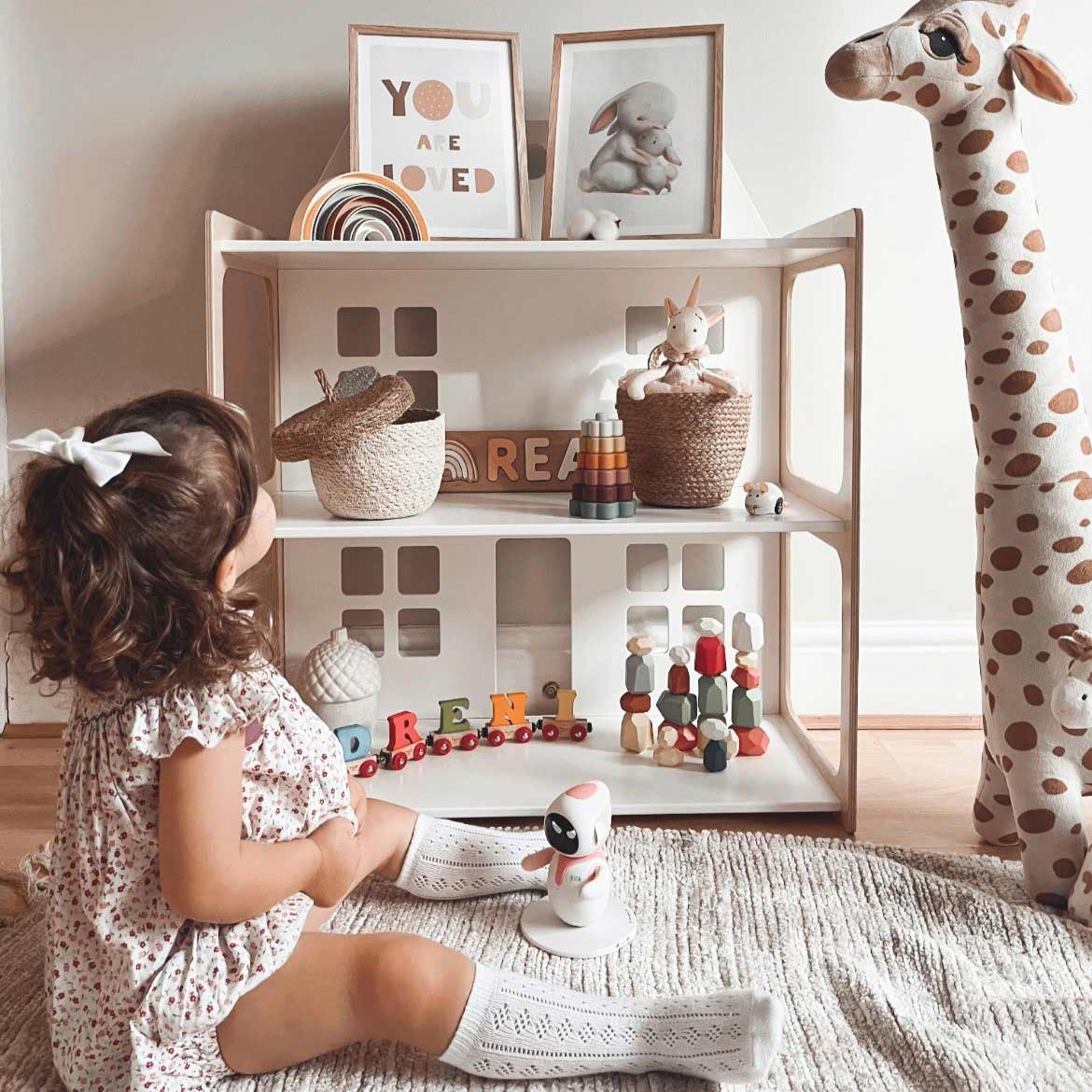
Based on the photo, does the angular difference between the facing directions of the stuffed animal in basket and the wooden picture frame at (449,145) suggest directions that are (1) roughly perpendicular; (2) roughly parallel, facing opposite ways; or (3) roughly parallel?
roughly parallel

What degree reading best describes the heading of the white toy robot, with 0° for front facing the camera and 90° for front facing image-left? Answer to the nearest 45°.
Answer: approximately 45°

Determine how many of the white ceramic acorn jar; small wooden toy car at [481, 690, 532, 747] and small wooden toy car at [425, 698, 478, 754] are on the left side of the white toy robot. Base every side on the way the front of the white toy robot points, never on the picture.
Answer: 0

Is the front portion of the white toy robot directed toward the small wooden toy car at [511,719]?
no

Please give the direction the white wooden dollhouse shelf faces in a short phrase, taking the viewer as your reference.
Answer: facing the viewer

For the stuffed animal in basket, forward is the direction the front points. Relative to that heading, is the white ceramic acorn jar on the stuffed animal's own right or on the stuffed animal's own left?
on the stuffed animal's own right

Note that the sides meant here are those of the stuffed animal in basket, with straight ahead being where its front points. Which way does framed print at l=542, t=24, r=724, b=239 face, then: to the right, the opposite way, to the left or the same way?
the same way

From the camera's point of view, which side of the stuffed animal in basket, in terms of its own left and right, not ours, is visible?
front

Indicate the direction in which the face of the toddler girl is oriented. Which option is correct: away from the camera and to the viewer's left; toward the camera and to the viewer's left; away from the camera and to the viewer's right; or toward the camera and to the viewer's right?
away from the camera and to the viewer's right

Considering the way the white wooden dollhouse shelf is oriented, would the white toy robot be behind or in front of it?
in front
